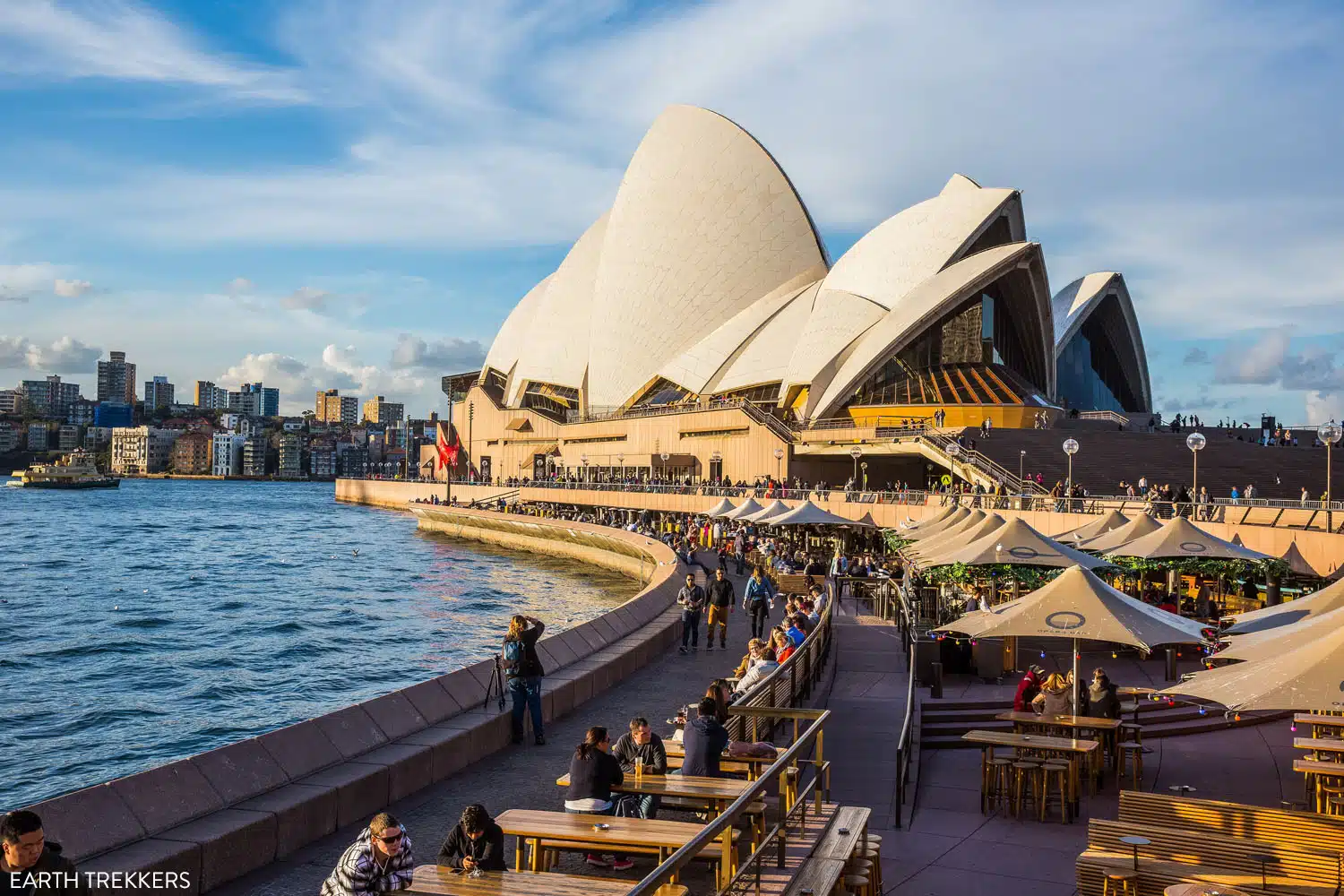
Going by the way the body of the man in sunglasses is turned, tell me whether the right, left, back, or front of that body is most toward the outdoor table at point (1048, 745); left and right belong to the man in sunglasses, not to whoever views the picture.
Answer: left

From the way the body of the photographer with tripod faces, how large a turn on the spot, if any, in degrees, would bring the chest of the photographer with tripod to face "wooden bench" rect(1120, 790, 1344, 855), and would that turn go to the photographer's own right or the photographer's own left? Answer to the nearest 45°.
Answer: approximately 90° to the photographer's own right

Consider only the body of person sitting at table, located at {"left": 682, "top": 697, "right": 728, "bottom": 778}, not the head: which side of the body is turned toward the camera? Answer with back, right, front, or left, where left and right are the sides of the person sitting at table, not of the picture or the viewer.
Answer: back

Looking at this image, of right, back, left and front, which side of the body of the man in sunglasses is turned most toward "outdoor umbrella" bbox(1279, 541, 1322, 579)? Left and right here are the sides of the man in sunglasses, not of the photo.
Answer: left

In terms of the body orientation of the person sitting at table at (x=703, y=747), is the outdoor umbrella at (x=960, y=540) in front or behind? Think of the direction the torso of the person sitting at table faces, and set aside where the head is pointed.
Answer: in front

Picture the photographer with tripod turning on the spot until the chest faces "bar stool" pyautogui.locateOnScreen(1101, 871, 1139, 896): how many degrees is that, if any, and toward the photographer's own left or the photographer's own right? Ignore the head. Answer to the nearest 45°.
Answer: approximately 90° to the photographer's own right

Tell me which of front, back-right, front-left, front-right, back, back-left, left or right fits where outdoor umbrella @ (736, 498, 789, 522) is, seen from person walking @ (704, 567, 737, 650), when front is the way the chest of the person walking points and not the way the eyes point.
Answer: back

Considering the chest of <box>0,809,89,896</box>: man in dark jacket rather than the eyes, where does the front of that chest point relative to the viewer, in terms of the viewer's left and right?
facing the viewer and to the right of the viewer

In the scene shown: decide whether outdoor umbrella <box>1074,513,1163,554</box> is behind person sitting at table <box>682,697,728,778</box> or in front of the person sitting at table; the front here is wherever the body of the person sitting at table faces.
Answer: in front

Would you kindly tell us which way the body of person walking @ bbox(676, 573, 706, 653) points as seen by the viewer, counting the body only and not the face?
toward the camera

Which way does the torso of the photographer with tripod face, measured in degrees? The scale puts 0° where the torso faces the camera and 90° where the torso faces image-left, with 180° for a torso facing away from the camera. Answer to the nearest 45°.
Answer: approximately 225°

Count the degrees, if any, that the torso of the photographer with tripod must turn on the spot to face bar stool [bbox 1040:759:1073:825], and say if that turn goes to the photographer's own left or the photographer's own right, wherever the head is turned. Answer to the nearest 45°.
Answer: approximately 90° to the photographer's own right

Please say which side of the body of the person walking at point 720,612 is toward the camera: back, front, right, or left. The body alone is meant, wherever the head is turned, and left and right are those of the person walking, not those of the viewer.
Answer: front

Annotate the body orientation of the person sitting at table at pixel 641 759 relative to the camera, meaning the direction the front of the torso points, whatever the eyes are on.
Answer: toward the camera
